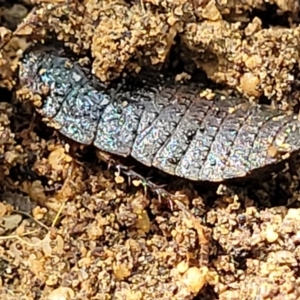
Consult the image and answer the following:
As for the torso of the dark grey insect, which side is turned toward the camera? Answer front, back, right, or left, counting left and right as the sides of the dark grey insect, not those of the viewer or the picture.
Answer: left
